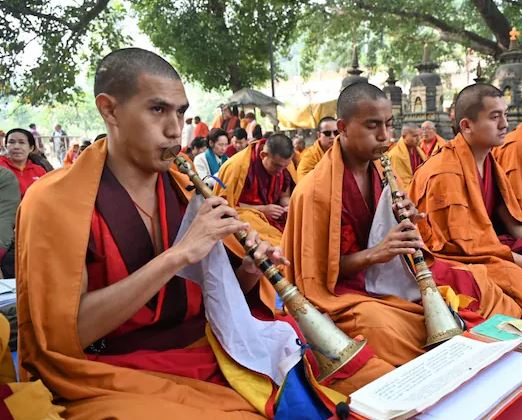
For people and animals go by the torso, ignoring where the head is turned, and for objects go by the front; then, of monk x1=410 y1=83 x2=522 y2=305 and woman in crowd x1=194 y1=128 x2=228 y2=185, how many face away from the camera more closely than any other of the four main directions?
0

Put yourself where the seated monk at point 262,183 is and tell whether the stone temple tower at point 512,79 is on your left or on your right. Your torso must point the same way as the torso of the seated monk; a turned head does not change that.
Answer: on your left

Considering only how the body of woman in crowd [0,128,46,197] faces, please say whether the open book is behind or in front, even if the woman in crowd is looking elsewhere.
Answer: in front

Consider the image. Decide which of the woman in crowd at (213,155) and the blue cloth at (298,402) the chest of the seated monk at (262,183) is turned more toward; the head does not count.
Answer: the blue cloth

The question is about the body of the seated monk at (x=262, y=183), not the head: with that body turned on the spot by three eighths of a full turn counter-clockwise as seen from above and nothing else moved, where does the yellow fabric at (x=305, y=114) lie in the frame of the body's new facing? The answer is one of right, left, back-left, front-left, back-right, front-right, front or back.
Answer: front

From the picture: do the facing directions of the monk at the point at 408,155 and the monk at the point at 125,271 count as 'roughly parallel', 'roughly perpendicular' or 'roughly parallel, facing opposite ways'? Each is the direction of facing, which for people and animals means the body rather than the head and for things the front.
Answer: roughly parallel

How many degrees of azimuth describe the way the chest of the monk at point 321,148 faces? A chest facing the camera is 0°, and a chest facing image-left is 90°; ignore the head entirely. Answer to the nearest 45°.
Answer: approximately 315°

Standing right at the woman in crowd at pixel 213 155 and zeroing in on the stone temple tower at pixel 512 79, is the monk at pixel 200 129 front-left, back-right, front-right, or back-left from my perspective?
front-left

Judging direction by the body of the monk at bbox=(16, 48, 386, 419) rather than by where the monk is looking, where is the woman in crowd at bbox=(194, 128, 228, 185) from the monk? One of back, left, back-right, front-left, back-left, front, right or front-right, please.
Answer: back-left

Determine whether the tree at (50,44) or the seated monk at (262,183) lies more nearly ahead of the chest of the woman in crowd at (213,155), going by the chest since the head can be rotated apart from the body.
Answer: the seated monk

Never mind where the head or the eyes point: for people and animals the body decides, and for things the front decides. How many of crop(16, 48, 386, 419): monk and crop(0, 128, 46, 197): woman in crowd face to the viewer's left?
0

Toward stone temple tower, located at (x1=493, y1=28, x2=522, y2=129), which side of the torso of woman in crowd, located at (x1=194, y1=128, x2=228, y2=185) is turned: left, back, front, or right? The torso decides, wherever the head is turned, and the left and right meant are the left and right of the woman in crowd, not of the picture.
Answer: left

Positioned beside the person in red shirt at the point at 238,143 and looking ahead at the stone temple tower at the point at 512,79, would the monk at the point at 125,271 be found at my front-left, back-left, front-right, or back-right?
back-right

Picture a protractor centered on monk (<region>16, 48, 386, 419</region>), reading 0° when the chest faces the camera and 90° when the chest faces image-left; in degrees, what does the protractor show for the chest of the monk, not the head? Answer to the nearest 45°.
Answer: approximately 315°

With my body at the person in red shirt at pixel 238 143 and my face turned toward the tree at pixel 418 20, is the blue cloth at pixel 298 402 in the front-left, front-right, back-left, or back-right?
back-right

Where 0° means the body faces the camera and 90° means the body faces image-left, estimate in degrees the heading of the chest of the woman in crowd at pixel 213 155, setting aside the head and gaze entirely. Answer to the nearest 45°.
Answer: approximately 315°

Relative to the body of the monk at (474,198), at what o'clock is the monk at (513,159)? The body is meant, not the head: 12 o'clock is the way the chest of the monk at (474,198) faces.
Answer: the monk at (513,159) is roughly at 8 o'clock from the monk at (474,198).

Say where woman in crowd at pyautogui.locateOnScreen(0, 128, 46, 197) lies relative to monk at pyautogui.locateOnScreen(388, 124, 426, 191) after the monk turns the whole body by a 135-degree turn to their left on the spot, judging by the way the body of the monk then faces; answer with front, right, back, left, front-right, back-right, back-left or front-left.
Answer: back-left

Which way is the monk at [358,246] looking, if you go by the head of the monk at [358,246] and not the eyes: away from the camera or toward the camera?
toward the camera

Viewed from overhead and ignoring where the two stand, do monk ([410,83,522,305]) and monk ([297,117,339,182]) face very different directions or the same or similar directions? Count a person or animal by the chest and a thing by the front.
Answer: same or similar directions
